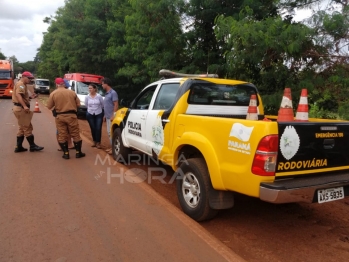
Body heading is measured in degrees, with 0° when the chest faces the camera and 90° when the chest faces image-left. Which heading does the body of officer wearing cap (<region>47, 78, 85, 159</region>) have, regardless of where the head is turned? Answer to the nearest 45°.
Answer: approximately 180°

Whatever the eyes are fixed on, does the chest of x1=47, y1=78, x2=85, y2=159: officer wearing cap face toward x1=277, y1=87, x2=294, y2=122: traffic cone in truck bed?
no

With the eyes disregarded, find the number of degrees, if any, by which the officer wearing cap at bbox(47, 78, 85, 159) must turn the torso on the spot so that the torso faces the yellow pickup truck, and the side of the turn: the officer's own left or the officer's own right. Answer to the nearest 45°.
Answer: approximately 135° to the officer's own right

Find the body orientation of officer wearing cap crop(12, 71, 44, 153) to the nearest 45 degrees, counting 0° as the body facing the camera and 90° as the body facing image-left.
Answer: approximately 270°

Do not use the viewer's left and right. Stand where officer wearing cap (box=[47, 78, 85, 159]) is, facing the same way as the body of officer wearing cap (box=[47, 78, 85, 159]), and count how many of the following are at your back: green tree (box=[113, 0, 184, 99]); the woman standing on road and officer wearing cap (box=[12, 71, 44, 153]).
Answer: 0

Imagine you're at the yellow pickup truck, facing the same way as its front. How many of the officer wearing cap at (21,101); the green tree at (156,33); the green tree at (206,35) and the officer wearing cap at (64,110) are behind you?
0

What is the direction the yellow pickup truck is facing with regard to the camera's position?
facing away from the viewer and to the left of the viewer

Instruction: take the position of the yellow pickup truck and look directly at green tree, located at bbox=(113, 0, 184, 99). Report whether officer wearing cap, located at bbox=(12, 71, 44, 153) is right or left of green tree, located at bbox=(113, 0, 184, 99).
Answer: left

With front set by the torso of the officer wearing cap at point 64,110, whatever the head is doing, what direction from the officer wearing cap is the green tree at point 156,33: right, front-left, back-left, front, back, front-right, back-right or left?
front-right

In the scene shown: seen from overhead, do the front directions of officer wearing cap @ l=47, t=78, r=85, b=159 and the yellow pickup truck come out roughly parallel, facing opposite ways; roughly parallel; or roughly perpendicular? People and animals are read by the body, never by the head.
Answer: roughly parallel

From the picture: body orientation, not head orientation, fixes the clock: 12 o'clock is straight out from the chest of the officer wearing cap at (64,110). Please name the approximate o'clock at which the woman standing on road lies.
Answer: The woman standing on road is roughly at 1 o'clock from the officer wearing cap.

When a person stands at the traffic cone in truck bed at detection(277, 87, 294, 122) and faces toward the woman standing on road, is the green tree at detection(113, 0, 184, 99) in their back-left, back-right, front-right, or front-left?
front-right

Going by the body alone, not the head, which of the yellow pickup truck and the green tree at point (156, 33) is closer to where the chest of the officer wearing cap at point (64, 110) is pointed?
the green tree

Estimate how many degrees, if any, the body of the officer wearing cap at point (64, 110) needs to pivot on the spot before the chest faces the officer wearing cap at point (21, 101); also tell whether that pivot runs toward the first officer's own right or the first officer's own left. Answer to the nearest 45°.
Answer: approximately 45° to the first officer's own left

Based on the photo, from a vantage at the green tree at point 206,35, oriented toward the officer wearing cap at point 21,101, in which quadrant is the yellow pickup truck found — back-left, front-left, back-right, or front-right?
front-left

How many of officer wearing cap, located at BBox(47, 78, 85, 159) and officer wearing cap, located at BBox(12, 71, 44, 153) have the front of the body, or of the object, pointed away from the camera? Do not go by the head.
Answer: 1

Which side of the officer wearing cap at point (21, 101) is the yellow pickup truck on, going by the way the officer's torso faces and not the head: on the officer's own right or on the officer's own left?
on the officer's own right
